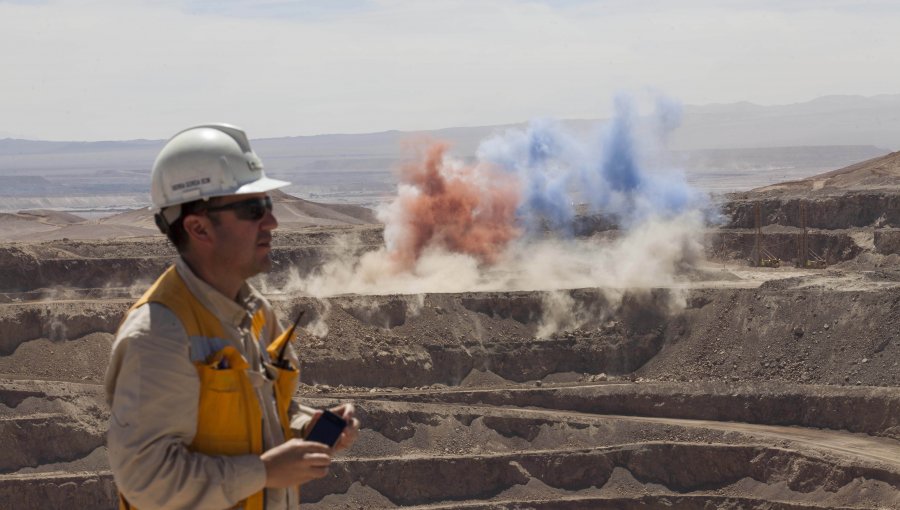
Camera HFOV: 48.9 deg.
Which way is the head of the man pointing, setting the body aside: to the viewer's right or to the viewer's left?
to the viewer's right
